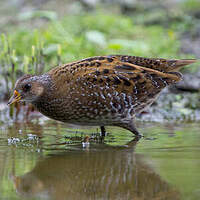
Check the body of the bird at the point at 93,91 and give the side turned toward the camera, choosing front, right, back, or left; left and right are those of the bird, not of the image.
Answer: left
